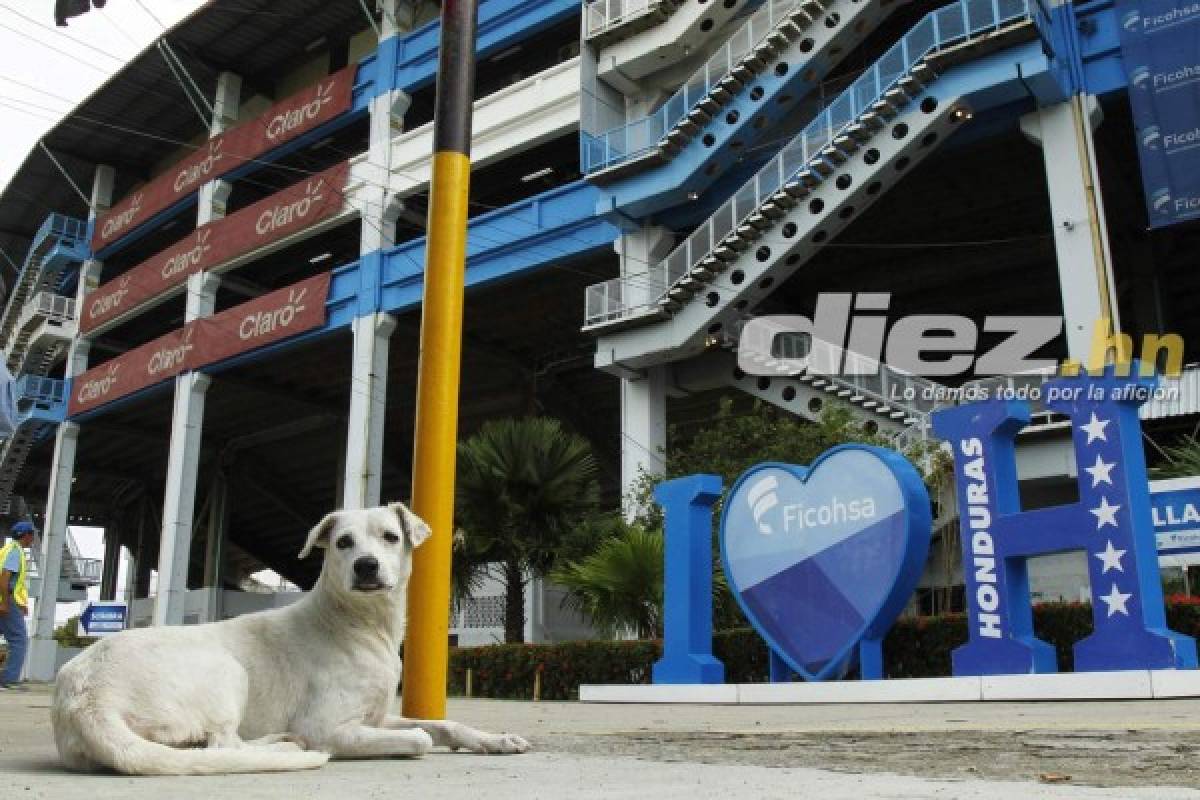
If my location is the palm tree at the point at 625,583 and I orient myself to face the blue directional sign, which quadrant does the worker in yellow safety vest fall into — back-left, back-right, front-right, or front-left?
front-left

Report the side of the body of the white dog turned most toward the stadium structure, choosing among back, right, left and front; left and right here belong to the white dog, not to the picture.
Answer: left

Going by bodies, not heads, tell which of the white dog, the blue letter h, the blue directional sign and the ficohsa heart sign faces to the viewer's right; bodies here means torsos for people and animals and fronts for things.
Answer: the white dog

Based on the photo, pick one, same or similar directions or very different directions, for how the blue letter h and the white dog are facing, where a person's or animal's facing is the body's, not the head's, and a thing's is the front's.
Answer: very different directions

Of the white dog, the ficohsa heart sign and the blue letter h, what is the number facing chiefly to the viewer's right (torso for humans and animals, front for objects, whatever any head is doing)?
1

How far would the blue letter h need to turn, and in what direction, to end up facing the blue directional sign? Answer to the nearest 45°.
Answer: approximately 90° to its right

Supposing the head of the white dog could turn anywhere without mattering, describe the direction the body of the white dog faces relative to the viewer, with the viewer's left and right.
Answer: facing to the right of the viewer

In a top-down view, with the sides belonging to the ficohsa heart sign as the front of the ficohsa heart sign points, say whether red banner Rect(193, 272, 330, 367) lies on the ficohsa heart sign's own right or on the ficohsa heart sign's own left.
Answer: on the ficohsa heart sign's own right

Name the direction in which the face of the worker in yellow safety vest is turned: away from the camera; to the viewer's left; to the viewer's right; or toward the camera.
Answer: to the viewer's right

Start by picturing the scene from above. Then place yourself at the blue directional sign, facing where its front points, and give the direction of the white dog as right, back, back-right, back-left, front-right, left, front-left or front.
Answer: front

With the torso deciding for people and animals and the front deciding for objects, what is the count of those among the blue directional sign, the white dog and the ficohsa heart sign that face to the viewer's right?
1

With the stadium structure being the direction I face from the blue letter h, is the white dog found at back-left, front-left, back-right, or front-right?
back-left

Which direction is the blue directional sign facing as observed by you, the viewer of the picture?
facing the viewer

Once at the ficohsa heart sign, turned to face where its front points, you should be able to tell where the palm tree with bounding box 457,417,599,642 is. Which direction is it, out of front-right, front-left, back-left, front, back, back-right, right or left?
right

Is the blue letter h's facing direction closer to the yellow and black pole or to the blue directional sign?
the yellow and black pole

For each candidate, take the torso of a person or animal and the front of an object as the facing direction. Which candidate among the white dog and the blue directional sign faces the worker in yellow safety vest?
the blue directional sign
